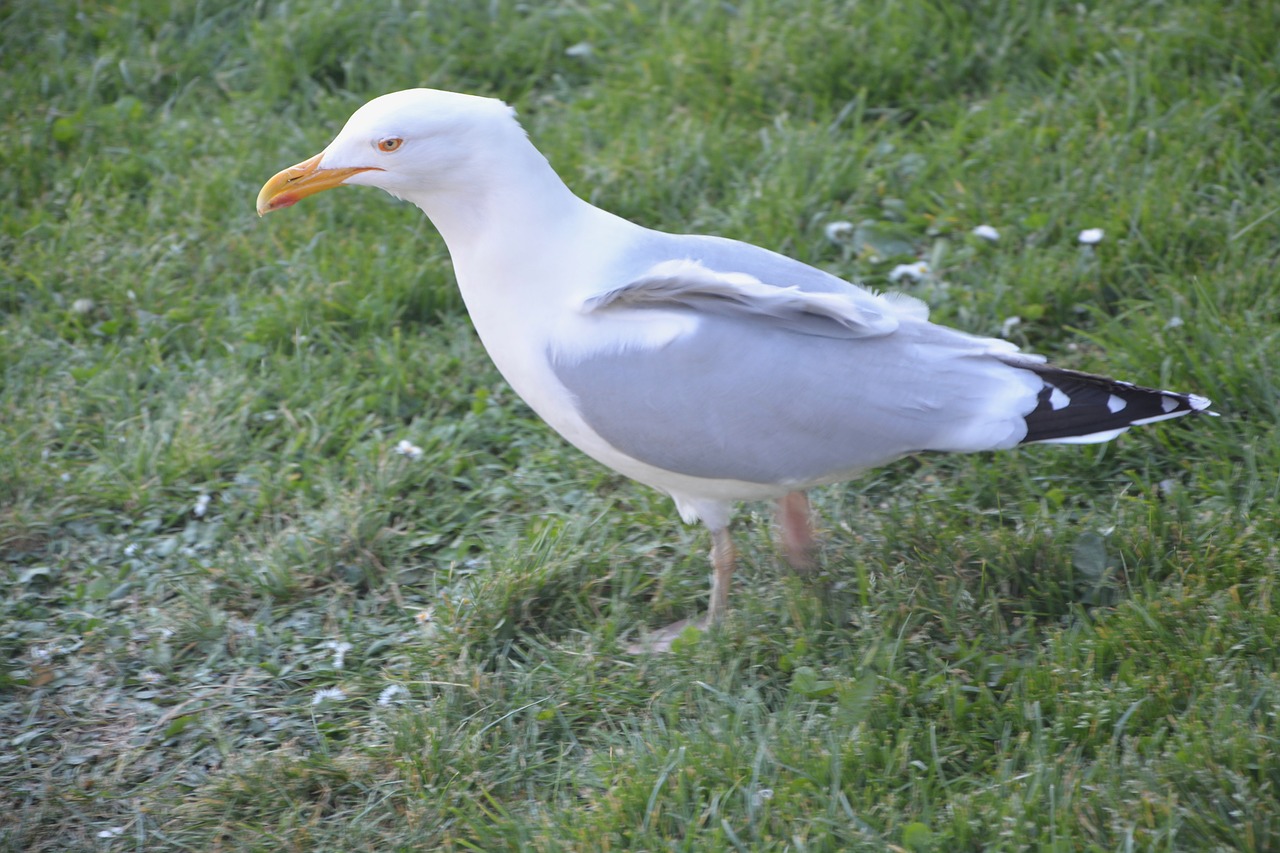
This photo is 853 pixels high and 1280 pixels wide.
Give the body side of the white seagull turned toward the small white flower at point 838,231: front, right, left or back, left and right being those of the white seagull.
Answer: right

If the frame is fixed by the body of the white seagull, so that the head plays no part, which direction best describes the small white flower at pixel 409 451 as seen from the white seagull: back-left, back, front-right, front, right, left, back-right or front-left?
front-right

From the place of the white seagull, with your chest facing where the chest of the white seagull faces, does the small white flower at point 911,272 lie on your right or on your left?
on your right

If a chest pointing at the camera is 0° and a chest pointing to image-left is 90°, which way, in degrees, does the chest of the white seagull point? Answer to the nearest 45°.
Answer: approximately 90°
